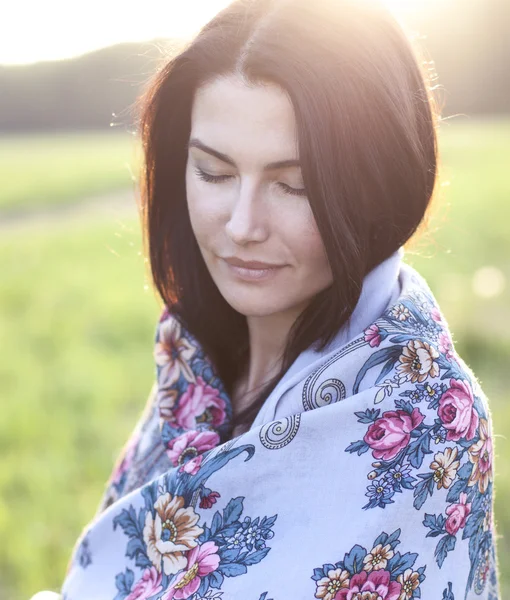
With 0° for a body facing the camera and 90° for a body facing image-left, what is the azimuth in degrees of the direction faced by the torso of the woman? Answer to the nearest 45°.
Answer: approximately 45°
